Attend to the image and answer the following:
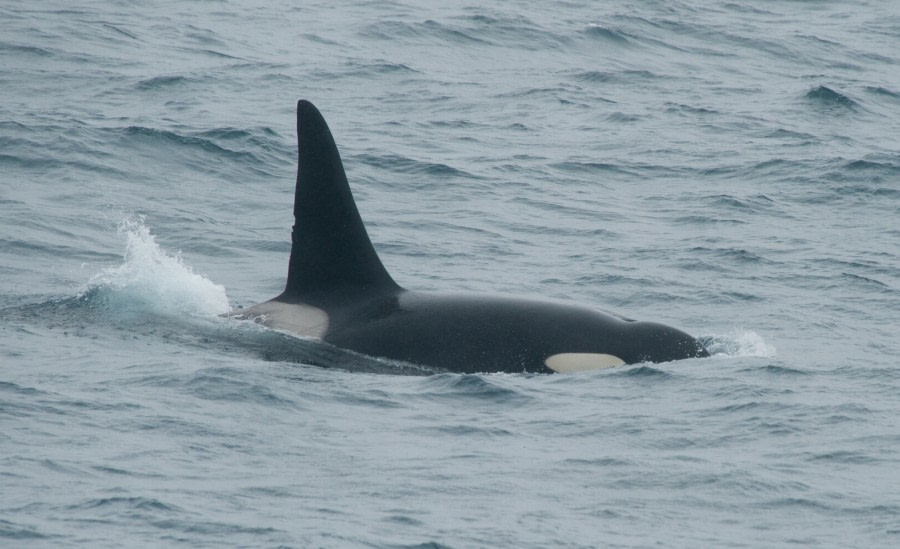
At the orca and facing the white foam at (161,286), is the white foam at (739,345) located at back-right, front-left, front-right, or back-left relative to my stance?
back-right

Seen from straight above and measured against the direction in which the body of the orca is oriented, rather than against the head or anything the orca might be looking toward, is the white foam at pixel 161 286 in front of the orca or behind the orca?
behind

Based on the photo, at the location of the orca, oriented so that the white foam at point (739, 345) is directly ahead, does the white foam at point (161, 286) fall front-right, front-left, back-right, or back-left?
back-left

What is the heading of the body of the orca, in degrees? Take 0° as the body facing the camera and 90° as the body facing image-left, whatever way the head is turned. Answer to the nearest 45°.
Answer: approximately 270°
